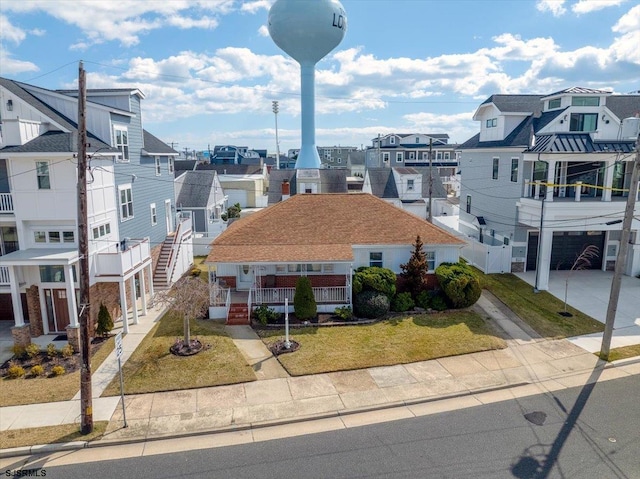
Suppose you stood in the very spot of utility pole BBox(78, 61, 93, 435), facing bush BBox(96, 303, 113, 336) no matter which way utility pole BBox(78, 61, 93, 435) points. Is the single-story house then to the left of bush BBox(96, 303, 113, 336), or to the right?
right

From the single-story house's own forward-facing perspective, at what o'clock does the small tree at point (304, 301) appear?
The small tree is roughly at 12 o'clock from the single-story house.

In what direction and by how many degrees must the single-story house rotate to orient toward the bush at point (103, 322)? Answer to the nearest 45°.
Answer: approximately 45° to its right

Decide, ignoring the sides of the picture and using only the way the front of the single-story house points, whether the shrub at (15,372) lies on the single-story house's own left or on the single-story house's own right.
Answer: on the single-story house's own right

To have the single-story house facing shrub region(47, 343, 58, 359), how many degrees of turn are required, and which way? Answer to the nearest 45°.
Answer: approximately 45° to its right

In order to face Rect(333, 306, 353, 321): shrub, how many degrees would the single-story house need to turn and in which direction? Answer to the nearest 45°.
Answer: approximately 45° to its left

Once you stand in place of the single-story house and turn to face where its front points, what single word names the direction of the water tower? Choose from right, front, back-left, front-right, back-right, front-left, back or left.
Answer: back

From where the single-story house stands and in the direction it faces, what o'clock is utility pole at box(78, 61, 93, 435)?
The utility pole is roughly at 1 o'clock from the single-story house.

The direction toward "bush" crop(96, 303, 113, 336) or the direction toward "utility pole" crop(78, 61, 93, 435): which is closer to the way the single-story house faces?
the utility pole

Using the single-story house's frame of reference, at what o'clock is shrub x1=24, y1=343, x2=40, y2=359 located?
The shrub is roughly at 2 o'clock from the single-story house.

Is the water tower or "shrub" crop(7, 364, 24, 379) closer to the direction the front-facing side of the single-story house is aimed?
the shrub

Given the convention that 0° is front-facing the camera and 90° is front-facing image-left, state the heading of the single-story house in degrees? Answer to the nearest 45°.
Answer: approximately 0°
